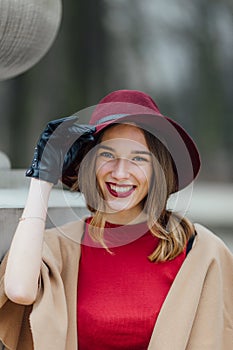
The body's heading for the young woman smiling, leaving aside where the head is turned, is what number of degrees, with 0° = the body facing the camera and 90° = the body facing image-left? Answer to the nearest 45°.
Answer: approximately 0°
